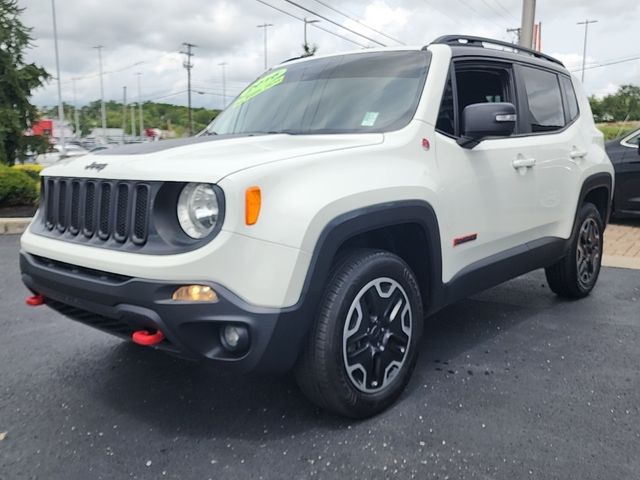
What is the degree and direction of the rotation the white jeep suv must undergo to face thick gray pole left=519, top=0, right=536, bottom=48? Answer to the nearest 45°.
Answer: approximately 135° to its right

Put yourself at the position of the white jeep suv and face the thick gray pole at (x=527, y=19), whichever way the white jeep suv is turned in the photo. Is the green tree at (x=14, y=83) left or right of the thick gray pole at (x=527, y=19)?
left

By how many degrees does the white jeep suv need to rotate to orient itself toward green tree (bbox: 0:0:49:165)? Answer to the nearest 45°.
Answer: approximately 90° to its right
